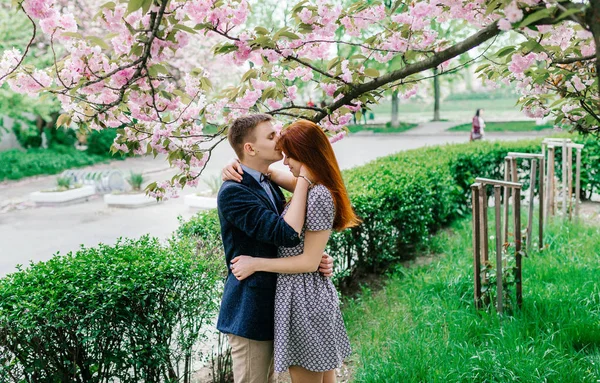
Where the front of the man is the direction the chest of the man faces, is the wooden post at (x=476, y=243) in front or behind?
in front

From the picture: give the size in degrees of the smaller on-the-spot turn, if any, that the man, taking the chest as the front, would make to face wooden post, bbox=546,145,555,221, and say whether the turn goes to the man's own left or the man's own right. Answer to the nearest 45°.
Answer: approximately 45° to the man's own left

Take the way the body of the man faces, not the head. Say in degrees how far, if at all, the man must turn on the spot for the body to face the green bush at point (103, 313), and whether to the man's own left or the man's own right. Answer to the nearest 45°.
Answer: approximately 135° to the man's own left

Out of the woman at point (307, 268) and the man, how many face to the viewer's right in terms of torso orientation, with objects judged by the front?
1

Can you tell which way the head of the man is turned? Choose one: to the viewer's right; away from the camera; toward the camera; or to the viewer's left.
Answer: to the viewer's right

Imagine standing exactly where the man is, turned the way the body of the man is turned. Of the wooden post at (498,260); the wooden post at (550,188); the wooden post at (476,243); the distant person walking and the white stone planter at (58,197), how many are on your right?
0

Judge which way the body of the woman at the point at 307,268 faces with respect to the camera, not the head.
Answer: to the viewer's left

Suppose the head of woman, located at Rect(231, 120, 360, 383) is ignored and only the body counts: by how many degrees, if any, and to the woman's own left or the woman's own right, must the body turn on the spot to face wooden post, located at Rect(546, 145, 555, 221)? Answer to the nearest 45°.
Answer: approximately 135° to the woman's own right

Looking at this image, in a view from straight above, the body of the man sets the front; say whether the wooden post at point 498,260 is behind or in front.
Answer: in front

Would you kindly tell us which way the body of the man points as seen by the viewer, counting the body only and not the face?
to the viewer's right

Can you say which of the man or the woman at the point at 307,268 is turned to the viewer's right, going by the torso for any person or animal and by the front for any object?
the man

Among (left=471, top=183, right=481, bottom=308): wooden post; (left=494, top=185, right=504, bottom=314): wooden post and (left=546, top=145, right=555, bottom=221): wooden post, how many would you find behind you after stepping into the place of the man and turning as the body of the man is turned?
0

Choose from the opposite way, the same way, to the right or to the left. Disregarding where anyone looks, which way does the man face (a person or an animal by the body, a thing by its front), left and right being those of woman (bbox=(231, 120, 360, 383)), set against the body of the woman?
the opposite way

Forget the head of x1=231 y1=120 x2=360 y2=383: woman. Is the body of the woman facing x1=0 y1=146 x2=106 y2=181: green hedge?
no

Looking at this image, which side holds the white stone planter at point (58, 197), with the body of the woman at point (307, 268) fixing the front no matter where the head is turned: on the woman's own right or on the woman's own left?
on the woman's own right

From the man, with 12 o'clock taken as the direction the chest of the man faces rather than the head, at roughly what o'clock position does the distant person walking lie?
The distant person walking is roughly at 10 o'clock from the man.

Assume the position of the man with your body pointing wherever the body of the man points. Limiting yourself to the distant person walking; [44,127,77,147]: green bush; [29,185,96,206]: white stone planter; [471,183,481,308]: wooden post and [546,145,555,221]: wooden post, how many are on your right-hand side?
0

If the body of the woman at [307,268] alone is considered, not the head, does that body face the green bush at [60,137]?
no

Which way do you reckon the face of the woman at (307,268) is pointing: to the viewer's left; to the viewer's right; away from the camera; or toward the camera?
to the viewer's left
